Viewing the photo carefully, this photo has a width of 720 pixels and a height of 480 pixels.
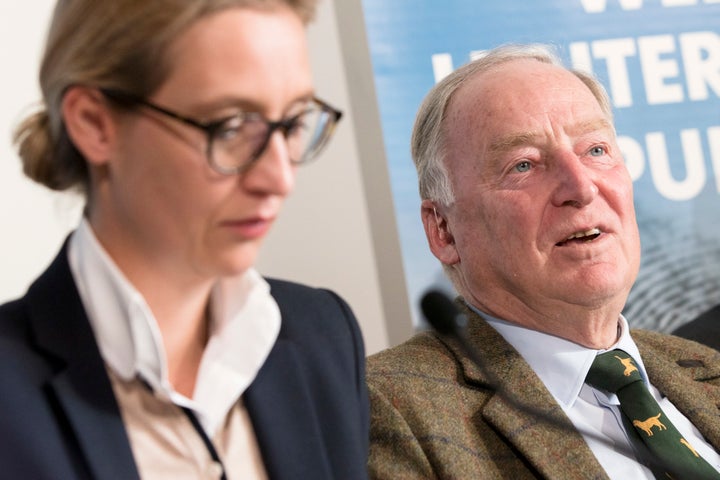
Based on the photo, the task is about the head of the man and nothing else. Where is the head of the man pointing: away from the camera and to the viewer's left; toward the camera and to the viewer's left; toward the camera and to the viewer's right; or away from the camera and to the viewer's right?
toward the camera and to the viewer's right

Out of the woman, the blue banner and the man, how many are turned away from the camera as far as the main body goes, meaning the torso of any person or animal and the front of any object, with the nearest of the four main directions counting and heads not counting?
0

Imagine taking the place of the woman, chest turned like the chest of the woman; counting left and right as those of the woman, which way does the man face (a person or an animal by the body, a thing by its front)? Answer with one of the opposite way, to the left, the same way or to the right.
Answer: the same way

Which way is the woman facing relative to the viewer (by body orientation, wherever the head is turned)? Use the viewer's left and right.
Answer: facing the viewer and to the right of the viewer

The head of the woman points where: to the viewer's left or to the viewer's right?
to the viewer's right

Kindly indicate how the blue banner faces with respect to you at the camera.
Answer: facing the viewer

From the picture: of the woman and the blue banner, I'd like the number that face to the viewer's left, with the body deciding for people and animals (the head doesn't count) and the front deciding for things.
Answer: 0

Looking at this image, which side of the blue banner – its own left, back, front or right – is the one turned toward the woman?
front

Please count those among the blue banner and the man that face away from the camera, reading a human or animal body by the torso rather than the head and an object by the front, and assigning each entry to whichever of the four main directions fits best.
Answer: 0

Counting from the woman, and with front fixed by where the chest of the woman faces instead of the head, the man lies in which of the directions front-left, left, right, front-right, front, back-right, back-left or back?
left
